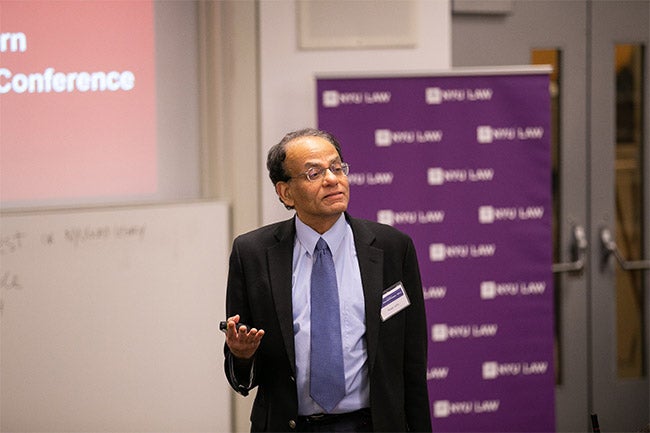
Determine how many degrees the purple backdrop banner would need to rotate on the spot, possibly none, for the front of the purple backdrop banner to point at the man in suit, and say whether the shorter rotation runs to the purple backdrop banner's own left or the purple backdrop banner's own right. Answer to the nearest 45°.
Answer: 0° — it already faces them

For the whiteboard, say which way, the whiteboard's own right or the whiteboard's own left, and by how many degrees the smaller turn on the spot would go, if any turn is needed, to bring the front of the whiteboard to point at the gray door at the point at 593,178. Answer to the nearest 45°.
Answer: approximately 90° to the whiteboard's own left

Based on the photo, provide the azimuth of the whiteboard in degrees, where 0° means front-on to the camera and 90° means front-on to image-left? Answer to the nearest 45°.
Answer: approximately 0°

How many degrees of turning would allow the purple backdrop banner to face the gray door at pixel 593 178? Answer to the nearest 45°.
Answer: approximately 135° to its left

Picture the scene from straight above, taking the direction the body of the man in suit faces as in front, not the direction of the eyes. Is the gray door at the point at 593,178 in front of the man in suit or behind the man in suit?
behind

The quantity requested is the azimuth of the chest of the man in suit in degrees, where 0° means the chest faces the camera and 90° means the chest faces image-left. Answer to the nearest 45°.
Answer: approximately 0°

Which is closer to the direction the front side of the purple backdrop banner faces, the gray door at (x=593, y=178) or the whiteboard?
the whiteboard

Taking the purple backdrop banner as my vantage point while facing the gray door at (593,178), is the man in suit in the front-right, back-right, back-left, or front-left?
back-right

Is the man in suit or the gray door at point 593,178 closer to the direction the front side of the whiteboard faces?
the man in suit
